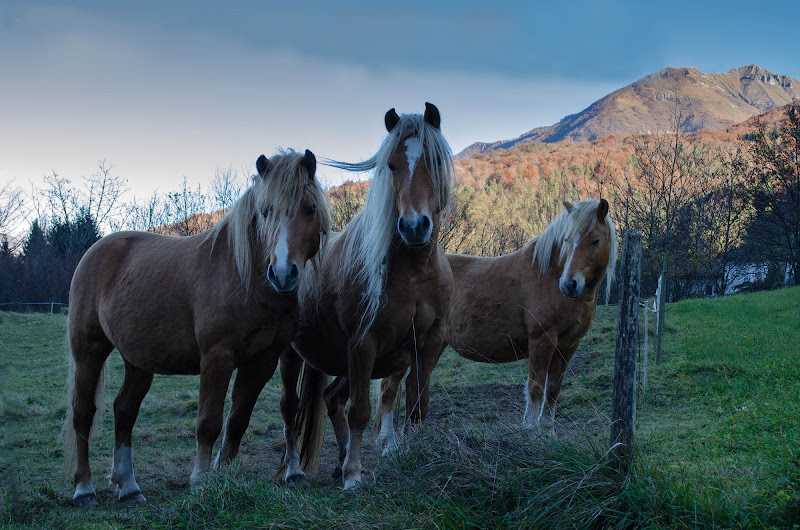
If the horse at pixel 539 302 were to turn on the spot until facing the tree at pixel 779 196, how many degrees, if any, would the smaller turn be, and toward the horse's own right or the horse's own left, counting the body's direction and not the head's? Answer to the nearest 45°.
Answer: approximately 45° to the horse's own left

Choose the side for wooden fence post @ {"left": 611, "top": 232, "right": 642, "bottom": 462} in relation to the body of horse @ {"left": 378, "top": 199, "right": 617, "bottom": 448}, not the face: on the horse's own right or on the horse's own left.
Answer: on the horse's own right

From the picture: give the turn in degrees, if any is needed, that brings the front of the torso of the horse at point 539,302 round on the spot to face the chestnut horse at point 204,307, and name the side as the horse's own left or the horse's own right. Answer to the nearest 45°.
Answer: approximately 135° to the horse's own right

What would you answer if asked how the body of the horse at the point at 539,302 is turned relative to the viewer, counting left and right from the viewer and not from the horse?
facing to the right of the viewer

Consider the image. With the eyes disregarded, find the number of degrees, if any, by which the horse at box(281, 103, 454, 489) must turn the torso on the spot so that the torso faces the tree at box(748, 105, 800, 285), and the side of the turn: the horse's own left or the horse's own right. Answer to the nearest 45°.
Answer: approximately 90° to the horse's own left

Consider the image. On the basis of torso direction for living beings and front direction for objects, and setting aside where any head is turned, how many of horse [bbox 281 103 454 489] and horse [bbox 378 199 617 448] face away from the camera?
0

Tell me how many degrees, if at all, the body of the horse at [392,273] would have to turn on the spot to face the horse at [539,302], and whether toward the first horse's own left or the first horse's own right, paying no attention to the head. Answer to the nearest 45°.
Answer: approximately 90° to the first horse's own left

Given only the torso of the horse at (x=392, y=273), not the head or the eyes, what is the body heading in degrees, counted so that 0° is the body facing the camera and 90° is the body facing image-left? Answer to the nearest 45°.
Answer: approximately 315°

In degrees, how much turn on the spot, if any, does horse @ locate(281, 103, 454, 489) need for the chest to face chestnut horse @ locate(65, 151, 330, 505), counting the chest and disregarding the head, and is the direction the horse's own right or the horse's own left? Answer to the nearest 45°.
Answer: approximately 135° to the horse's own right
